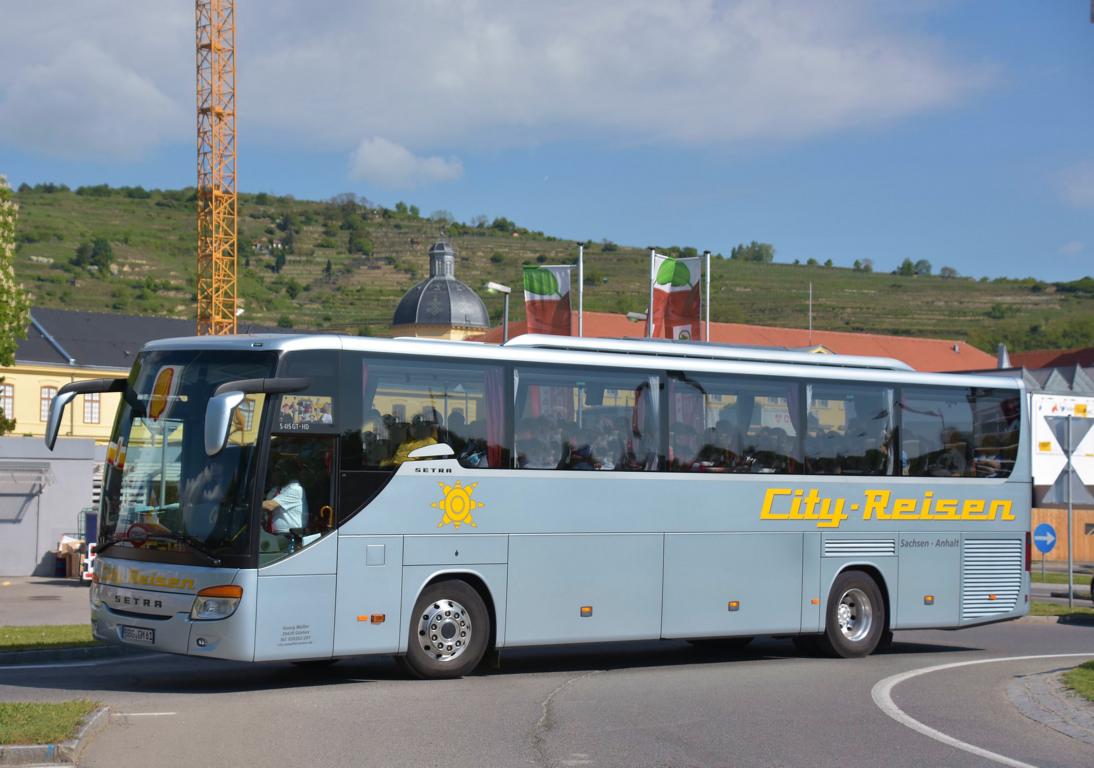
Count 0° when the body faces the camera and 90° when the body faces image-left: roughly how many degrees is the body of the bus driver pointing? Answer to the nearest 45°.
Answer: approximately 45°

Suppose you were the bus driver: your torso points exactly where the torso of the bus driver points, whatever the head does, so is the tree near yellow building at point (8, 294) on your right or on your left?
on your right

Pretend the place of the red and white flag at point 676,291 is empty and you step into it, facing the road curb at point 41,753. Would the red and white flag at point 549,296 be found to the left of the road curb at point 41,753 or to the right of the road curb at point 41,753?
right

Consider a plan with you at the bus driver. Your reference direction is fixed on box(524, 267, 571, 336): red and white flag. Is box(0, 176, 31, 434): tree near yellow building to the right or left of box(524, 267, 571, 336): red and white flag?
left

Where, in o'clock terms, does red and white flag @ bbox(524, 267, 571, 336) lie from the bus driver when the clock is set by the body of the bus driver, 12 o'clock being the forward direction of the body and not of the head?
The red and white flag is roughly at 5 o'clock from the bus driver.

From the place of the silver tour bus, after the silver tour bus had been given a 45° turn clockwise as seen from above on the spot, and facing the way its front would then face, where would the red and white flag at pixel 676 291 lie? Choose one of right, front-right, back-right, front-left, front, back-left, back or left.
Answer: right

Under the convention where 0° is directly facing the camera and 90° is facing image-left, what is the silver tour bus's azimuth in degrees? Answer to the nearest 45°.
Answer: approximately 45°

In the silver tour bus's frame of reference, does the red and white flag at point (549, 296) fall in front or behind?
behind

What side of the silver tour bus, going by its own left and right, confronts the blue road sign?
back
